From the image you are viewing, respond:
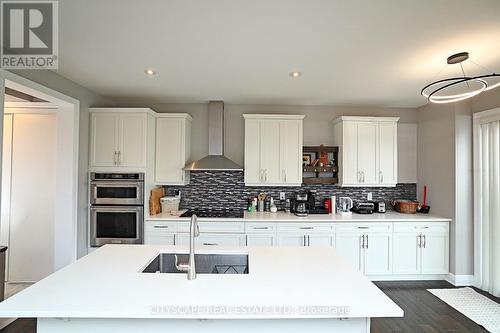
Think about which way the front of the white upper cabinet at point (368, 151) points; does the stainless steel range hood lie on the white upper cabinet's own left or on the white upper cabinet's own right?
on the white upper cabinet's own right

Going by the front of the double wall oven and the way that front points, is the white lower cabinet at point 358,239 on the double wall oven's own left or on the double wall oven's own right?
on the double wall oven's own left

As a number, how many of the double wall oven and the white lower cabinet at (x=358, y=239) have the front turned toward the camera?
2

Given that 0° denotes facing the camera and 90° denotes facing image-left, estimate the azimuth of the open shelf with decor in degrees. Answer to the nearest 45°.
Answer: approximately 0°

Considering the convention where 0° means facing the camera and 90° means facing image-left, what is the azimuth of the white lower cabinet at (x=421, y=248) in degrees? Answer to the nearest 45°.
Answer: approximately 0°
